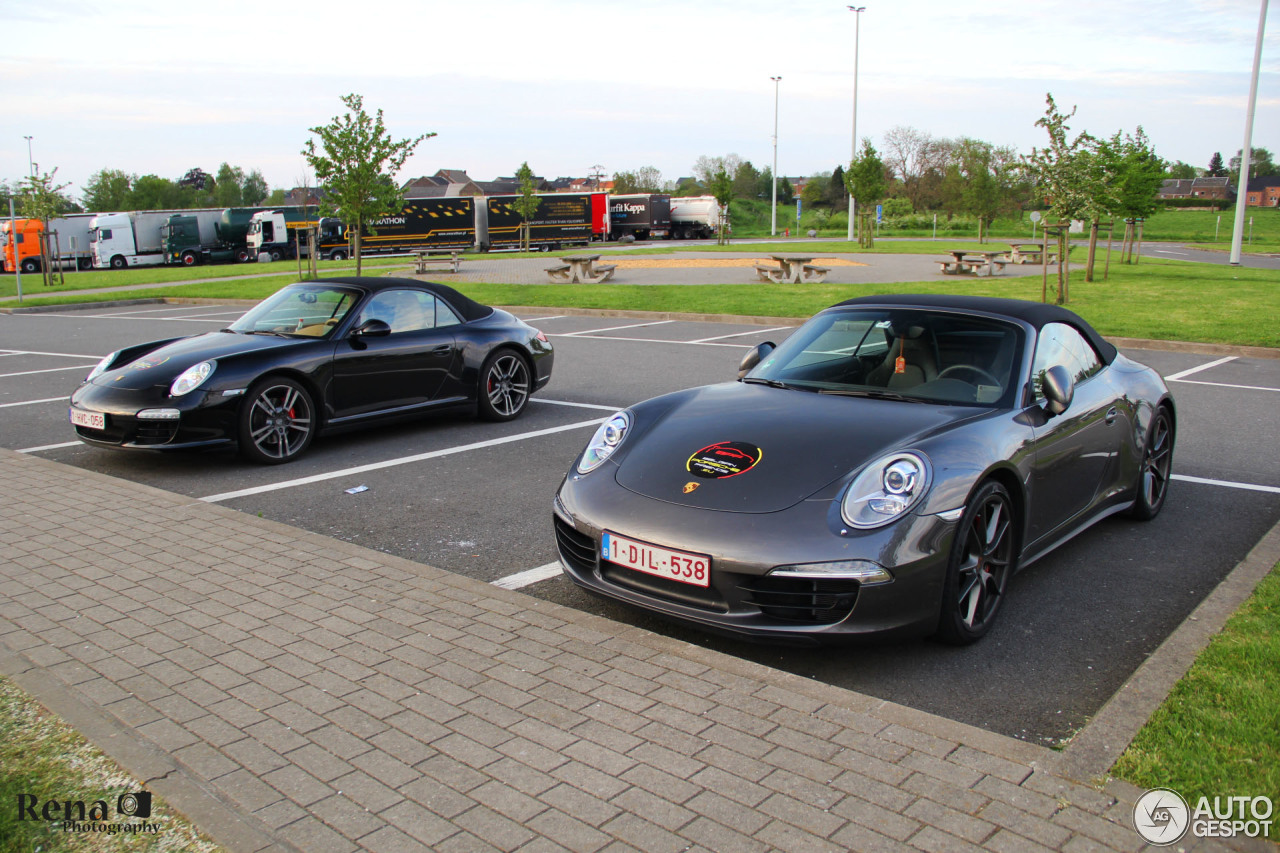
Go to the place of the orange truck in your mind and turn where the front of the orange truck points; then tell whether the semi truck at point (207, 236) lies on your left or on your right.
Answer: on your left

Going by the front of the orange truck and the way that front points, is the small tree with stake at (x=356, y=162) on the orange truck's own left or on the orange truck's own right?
on the orange truck's own left

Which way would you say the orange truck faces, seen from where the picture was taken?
facing the viewer and to the left of the viewer

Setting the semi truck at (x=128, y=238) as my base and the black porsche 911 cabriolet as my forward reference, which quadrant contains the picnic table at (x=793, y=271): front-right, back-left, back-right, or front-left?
front-left

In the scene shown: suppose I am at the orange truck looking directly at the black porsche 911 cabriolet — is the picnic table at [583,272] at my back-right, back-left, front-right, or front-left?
front-left

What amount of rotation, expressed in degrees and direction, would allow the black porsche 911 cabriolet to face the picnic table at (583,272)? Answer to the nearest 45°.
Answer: approximately 135° to its right

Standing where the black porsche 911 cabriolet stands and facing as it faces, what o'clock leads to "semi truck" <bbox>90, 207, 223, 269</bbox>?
The semi truck is roughly at 4 o'clock from the black porsche 911 cabriolet.

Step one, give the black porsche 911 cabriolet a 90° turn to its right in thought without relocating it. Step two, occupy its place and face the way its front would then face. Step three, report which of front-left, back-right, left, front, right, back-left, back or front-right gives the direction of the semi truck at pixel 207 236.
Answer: front-right

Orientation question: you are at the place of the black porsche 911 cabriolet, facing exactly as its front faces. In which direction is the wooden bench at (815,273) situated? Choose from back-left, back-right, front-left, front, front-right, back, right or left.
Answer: back

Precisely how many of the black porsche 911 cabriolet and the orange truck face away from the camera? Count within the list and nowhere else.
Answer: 0

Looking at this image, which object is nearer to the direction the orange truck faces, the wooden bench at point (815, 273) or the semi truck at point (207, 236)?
the wooden bench

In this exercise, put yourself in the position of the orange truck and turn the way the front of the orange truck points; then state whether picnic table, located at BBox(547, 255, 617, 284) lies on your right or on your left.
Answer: on your left

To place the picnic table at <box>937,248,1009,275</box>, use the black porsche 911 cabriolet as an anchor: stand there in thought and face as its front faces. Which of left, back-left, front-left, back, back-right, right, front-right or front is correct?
back

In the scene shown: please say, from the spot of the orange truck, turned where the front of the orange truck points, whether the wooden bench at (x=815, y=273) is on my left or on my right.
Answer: on my left
